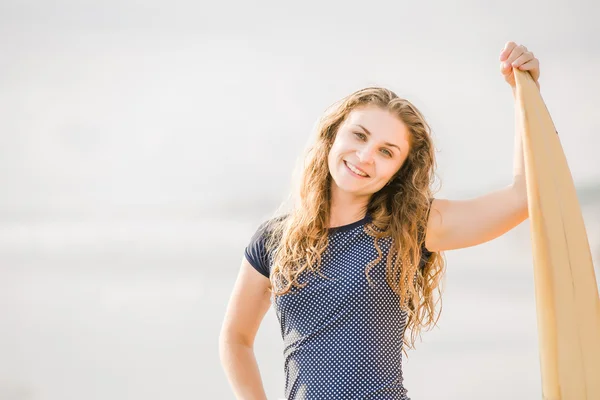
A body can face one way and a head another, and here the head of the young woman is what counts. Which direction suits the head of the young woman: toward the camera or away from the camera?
toward the camera

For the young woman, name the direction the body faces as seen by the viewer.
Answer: toward the camera
